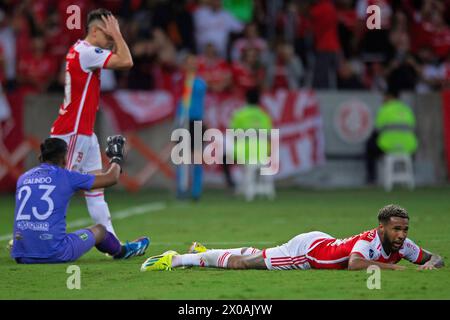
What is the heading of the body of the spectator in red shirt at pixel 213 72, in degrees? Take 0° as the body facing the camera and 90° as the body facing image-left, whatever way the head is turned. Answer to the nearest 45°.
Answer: approximately 0°

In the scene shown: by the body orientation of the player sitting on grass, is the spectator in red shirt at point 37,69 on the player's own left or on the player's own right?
on the player's own left

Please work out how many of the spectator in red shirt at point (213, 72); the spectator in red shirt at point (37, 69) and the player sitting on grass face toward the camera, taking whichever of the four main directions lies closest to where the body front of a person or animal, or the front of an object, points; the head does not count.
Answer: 2

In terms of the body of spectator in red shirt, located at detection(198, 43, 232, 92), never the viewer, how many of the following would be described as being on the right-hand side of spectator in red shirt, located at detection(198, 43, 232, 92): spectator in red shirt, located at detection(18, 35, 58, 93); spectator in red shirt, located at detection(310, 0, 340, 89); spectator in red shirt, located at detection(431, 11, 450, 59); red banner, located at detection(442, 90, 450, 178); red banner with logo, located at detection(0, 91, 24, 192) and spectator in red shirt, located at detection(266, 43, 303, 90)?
2

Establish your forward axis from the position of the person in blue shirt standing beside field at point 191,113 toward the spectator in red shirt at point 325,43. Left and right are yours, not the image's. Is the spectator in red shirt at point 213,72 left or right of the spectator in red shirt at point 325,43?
left

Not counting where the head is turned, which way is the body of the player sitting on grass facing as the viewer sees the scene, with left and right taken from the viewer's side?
facing away from the viewer and to the right of the viewer

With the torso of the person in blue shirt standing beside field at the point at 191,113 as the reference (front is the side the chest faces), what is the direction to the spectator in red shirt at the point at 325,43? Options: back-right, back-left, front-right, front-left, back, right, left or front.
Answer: back-left
